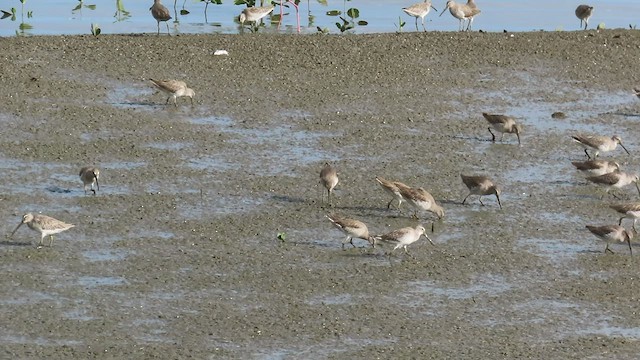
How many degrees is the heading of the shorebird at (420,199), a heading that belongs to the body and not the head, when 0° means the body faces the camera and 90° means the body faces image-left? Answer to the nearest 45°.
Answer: approximately 270°

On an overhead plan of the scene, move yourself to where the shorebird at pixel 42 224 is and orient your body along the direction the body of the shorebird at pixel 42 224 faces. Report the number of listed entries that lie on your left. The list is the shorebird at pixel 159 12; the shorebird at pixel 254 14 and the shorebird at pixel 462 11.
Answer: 0

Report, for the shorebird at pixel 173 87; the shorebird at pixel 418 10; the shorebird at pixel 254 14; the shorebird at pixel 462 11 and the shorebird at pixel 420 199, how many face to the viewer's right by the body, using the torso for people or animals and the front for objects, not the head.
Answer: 3

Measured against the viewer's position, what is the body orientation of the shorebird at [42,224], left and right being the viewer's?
facing to the left of the viewer

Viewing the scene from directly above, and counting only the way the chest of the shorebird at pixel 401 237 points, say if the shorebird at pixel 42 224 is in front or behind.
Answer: behind

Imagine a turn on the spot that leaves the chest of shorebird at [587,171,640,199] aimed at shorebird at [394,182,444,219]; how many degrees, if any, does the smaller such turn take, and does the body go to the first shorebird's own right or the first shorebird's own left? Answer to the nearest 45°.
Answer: approximately 135° to the first shorebird's own right

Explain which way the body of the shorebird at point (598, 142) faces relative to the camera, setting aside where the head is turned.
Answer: to the viewer's right

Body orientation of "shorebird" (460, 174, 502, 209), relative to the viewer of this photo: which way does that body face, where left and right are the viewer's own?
facing to the right of the viewer

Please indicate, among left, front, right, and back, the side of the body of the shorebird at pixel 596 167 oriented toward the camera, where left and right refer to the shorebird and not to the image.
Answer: right
